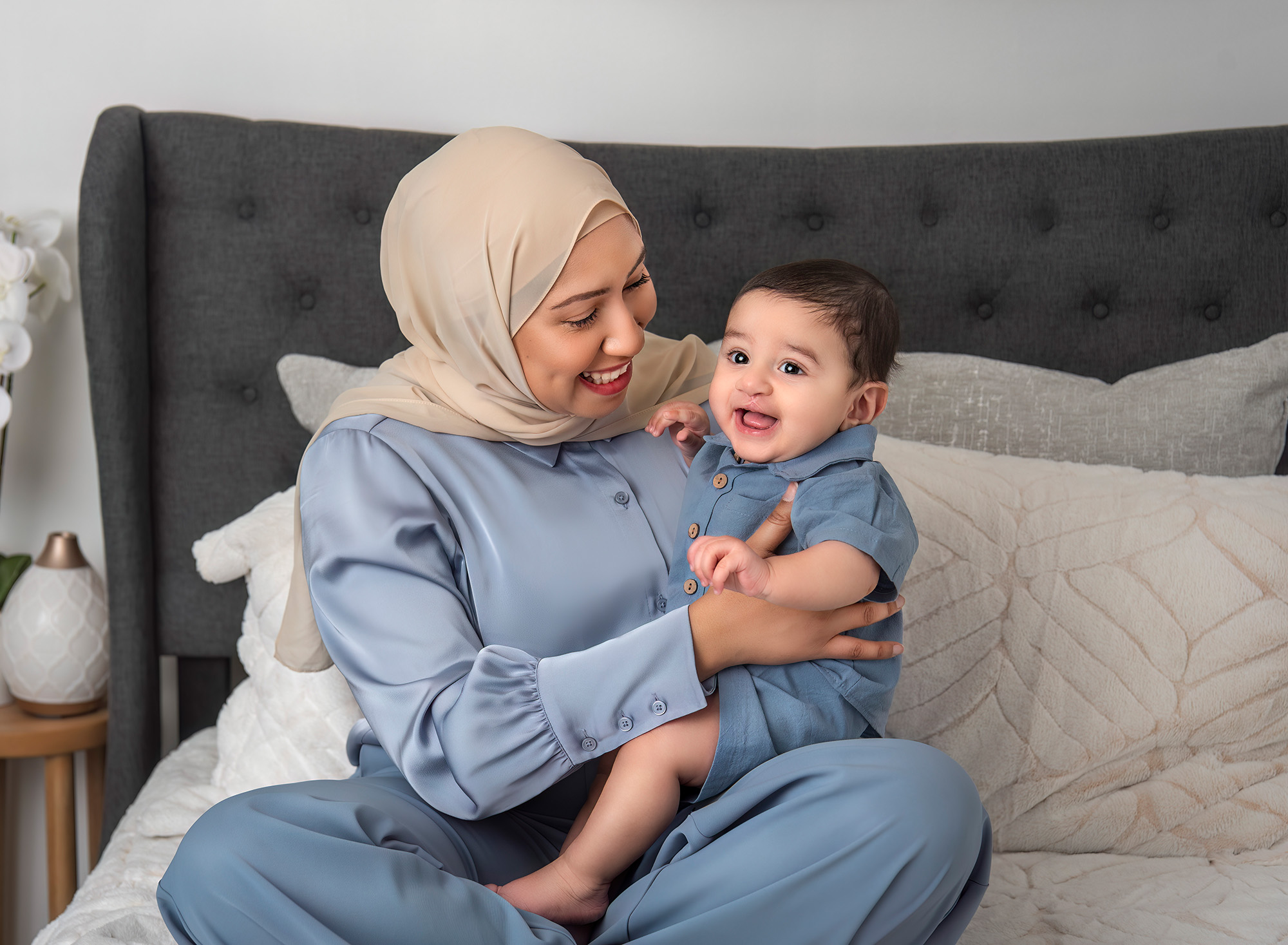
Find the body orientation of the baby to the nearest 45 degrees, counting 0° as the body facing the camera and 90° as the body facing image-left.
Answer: approximately 45°

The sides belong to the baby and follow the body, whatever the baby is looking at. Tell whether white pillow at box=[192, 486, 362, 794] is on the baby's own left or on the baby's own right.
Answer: on the baby's own right

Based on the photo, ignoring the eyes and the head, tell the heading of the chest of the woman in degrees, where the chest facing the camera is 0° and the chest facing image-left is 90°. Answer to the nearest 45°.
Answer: approximately 315°

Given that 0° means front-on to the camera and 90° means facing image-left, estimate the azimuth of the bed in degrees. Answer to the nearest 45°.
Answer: approximately 0°

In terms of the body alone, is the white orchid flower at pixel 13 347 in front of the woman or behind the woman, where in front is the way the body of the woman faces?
behind

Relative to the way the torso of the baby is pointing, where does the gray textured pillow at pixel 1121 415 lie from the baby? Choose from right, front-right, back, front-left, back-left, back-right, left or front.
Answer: back

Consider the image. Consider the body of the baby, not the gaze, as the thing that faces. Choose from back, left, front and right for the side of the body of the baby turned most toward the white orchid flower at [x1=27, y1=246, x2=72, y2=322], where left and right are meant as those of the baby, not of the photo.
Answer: right

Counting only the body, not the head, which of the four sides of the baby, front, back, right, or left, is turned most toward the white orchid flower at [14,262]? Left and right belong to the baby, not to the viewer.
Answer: right
